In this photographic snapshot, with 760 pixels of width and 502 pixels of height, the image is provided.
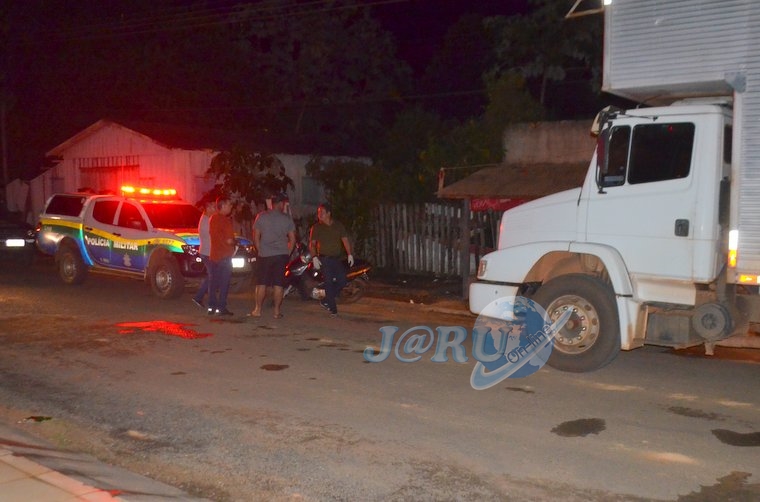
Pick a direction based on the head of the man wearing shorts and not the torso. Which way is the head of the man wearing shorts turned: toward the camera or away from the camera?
away from the camera

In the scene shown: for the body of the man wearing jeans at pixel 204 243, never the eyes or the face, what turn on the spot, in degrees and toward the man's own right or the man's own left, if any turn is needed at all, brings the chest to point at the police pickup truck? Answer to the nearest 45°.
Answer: approximately 135° to the man's own left

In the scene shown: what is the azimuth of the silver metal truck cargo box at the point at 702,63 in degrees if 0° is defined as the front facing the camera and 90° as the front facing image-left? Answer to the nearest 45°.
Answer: approximately 90°

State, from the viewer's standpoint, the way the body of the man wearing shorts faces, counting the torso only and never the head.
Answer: away from the camera

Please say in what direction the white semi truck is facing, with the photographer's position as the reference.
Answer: facing to the left of the viewer

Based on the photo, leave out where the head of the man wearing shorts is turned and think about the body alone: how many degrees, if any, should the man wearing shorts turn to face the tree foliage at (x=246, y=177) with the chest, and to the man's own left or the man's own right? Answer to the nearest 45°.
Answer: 0° — they already face it

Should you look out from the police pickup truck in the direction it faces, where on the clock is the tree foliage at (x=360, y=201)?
The tree foliage is roughly at 10 o'clock from the police pickup truck.

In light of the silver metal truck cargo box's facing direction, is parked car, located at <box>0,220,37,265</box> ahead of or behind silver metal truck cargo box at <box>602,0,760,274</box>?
ahead

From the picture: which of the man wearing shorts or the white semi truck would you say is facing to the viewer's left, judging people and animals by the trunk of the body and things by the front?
the white semi truck

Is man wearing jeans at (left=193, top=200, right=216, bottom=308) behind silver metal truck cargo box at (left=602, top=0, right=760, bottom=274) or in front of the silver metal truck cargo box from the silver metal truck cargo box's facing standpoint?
in front

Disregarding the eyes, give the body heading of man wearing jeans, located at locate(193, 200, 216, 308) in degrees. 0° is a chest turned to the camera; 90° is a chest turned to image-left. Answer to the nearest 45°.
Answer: approximately 270°

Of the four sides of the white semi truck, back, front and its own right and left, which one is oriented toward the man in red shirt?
front

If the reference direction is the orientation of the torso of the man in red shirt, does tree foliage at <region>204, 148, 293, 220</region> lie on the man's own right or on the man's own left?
on the man's own left
